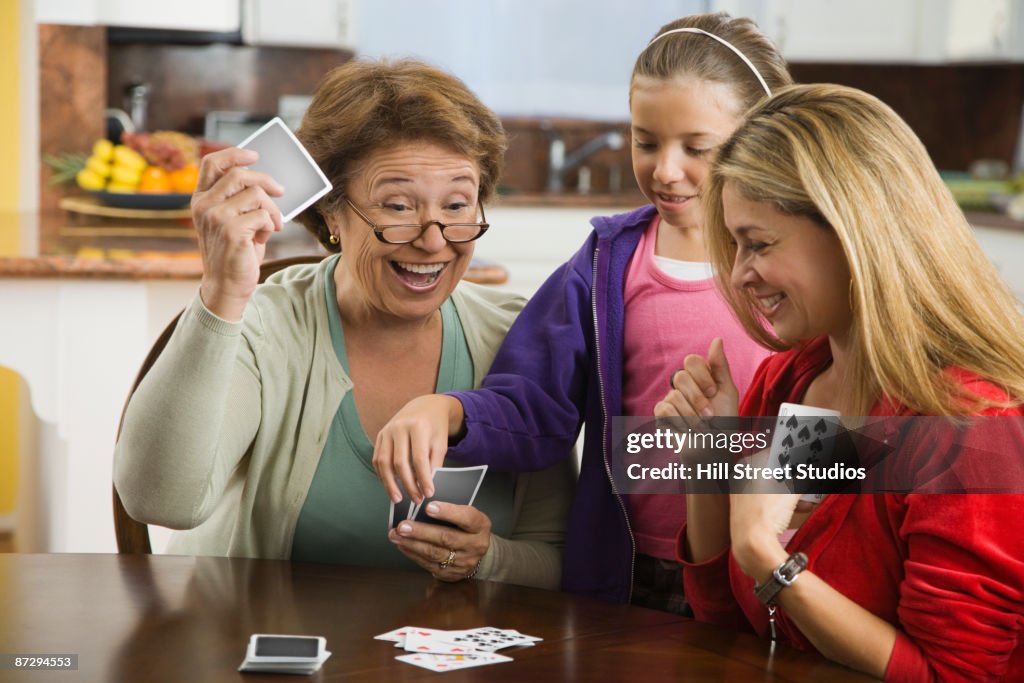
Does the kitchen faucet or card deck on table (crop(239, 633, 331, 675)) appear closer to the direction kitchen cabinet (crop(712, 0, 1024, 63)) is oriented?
the card deck on table

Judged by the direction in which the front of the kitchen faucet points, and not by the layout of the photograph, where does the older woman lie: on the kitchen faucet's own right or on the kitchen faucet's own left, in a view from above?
on the kitchen faucet's own right

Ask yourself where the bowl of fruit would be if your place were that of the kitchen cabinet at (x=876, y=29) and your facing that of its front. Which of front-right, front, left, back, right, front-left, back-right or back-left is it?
front-right

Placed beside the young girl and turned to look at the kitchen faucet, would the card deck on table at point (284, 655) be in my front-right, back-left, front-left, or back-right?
back-left

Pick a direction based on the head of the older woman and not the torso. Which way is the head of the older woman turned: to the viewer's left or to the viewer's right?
to the viewer's right

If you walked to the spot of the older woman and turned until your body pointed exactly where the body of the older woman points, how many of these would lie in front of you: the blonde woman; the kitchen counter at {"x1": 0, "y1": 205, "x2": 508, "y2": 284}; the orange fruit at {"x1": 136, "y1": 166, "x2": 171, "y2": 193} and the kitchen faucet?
1

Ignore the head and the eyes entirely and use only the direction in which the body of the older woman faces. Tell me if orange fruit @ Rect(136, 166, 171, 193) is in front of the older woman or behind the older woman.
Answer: behind

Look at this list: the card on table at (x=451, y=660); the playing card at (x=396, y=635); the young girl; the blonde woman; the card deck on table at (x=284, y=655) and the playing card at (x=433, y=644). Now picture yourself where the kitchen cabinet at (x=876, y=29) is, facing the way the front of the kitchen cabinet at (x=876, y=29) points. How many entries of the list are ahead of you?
6

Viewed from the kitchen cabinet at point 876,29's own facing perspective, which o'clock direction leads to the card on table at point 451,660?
The card on table is roughly at 12 o'clock from the kitchen cabinet.

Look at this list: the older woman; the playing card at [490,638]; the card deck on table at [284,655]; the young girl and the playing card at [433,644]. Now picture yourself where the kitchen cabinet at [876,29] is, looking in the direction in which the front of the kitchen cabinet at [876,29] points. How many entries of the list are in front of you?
5

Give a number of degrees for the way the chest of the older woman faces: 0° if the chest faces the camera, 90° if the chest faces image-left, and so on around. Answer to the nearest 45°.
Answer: approximately 315°

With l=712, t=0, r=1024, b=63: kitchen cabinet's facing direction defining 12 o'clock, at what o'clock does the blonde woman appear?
The blonde woman is roughly at 12 o'clock from the kitchen cabinet.
